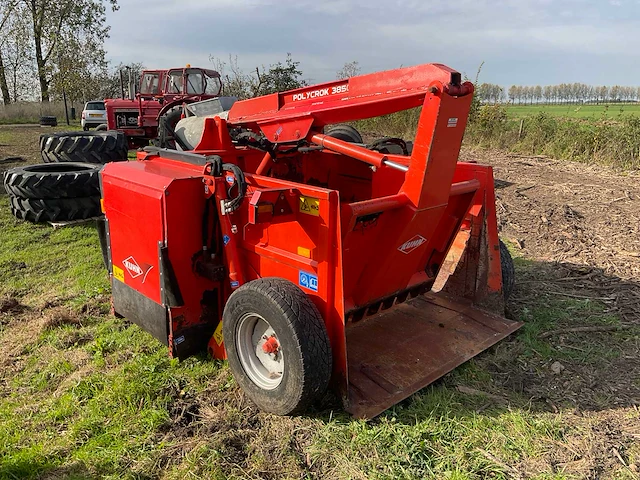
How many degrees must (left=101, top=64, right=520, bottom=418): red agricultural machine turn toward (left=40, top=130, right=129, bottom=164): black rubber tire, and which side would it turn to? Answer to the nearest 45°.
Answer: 0° — it already faces it

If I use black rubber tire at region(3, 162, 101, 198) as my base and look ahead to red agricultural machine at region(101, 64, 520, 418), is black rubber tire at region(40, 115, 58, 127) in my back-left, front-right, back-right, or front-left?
back-left

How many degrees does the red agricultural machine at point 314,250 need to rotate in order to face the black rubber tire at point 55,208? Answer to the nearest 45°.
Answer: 0° — it already faces it

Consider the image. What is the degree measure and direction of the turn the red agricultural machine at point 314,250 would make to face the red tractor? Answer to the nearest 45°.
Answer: approximately 45° to its right

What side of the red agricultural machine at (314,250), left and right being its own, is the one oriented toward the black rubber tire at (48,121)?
front

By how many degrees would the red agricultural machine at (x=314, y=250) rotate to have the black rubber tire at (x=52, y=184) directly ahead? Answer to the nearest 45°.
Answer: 0° — it already faces it

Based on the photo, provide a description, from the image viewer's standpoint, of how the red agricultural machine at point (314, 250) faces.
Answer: facing away from the viewer and to the left of the viewer
